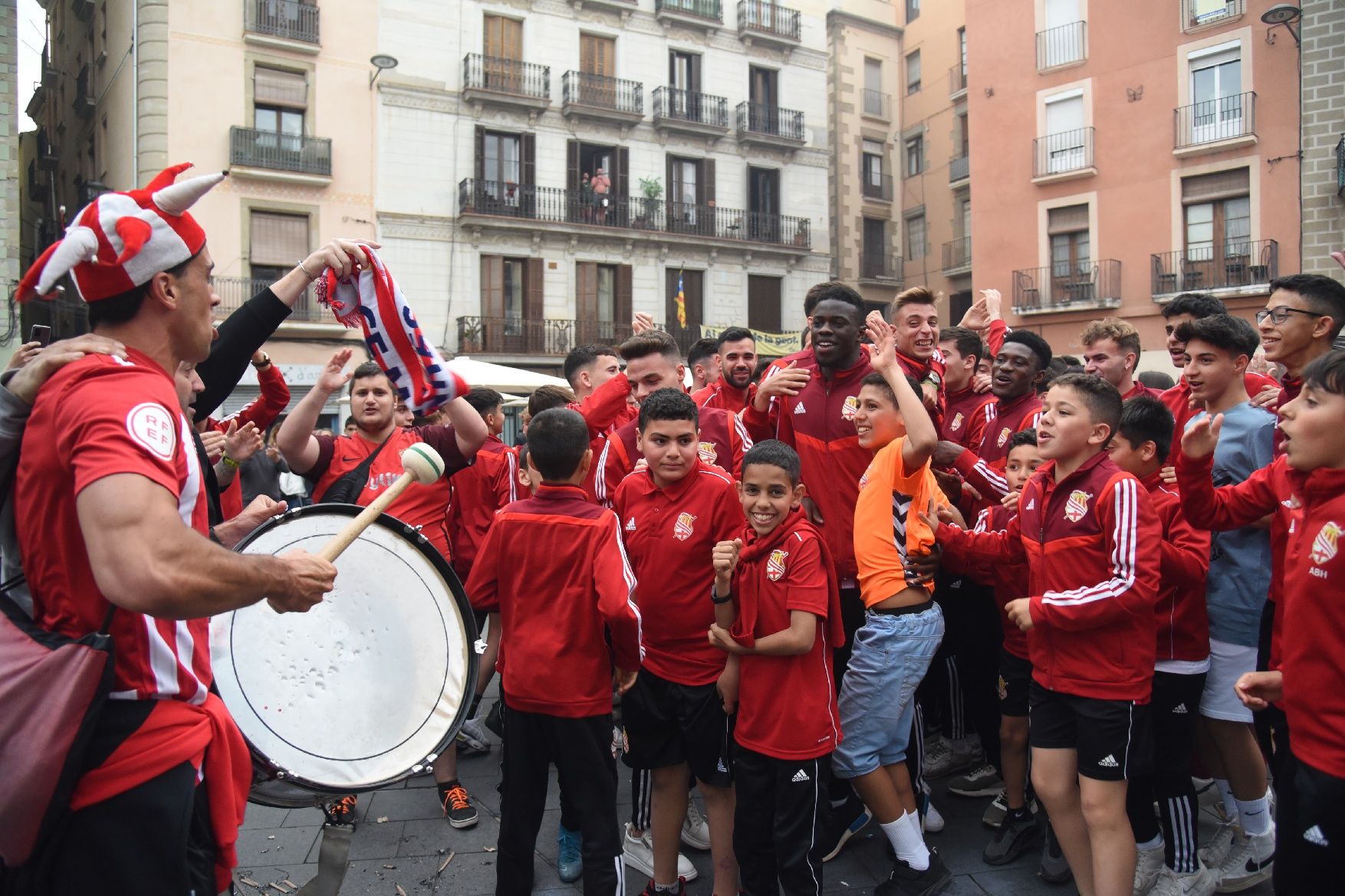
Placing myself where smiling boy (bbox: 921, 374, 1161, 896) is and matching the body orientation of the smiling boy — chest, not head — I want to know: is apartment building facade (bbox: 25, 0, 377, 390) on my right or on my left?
on my right

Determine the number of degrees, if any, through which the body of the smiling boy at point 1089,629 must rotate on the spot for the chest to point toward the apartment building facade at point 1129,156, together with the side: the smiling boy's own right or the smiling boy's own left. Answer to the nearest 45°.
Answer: approximately 135° to the smiling boy's own right

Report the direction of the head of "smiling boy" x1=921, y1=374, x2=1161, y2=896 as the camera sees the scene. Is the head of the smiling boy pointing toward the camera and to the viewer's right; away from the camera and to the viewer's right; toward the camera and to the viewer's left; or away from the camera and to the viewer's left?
toward the camera and to the viewer's left

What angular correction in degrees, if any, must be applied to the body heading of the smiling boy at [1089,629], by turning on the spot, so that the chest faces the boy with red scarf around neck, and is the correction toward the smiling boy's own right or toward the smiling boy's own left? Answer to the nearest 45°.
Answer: approximately 45° to the smiling boy's own right

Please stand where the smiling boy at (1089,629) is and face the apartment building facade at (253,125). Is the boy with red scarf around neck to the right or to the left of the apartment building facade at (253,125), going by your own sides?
left

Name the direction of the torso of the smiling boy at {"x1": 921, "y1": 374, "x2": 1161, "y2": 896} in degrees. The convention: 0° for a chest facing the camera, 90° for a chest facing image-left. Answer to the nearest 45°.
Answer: approximately 45°

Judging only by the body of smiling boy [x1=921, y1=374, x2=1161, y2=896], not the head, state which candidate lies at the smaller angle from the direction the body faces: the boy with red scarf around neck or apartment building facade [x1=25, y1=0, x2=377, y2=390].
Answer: the boy with red scarf around neck
